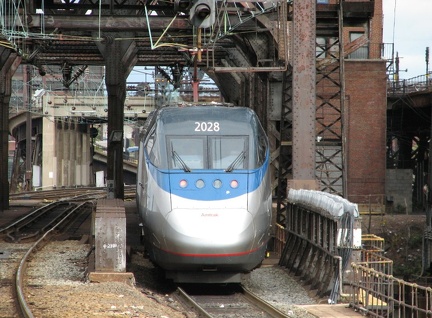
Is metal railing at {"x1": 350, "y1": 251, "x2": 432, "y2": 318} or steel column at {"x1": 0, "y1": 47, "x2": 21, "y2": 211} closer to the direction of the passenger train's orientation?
the metal railing

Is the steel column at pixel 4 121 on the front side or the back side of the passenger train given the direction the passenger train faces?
on the back side

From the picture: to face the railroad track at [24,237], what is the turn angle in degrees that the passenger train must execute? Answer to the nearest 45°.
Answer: approximately 135° to its right

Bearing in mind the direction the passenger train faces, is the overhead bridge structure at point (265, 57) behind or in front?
behind

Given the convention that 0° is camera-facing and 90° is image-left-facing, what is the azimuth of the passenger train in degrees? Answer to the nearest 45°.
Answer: approximately 0°
